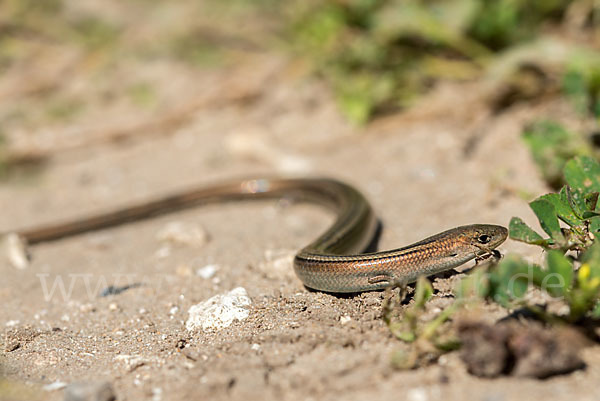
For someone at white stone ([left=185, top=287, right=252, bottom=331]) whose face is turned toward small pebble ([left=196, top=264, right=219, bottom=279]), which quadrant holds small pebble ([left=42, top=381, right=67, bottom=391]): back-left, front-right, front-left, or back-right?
back-left

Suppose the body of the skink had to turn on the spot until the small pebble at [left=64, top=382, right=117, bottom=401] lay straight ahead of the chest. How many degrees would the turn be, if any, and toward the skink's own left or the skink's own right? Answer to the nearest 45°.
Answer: approximately 135° to the skink's own right

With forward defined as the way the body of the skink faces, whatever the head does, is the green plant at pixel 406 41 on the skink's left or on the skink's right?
on the skink's left

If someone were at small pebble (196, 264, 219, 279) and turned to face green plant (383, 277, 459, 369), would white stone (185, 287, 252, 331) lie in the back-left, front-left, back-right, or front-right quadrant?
front-right

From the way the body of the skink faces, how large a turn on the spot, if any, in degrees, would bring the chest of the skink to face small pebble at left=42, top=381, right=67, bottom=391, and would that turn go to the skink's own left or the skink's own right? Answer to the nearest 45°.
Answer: approximately 135° to the skink's own right

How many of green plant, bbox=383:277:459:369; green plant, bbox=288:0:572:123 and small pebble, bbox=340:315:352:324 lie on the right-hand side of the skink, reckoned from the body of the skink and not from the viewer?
2

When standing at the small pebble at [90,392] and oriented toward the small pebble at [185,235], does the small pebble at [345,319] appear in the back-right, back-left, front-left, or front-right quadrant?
front-right

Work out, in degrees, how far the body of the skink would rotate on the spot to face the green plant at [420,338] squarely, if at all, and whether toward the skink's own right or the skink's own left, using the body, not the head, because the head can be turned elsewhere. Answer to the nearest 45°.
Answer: approximately 90° to the skink's own right

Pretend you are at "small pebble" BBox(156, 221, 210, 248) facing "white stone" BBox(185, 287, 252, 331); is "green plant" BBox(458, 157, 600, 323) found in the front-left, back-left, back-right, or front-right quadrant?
front-left

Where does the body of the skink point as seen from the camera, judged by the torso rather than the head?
to the viewer's right

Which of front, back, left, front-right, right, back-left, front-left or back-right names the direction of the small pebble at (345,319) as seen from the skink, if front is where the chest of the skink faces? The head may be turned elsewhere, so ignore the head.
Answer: right
